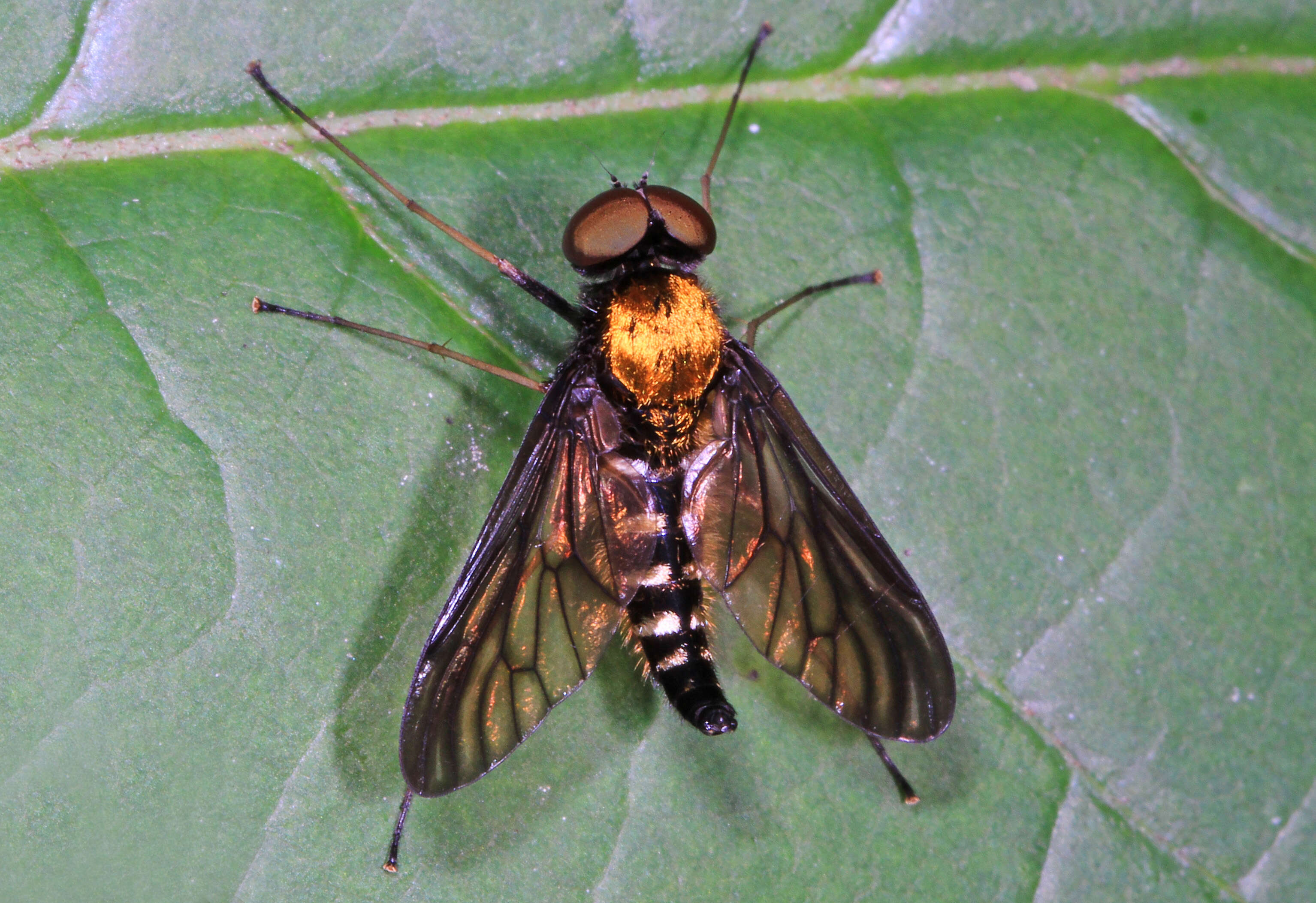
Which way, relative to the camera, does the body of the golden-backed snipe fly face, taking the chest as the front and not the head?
away from the camera
